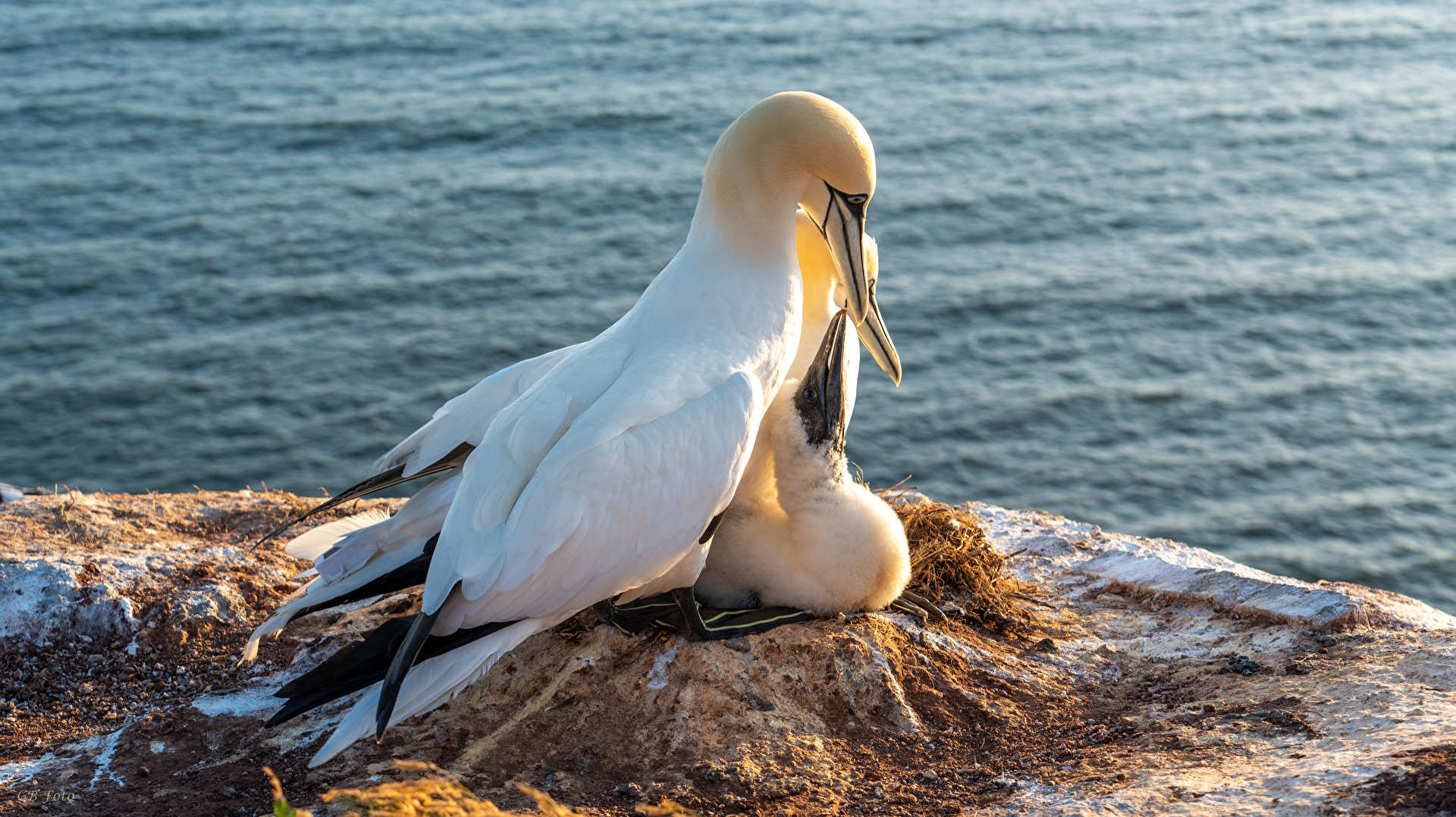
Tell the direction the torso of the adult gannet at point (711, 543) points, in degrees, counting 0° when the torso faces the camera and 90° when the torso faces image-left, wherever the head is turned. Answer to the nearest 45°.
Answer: approximately 270°
